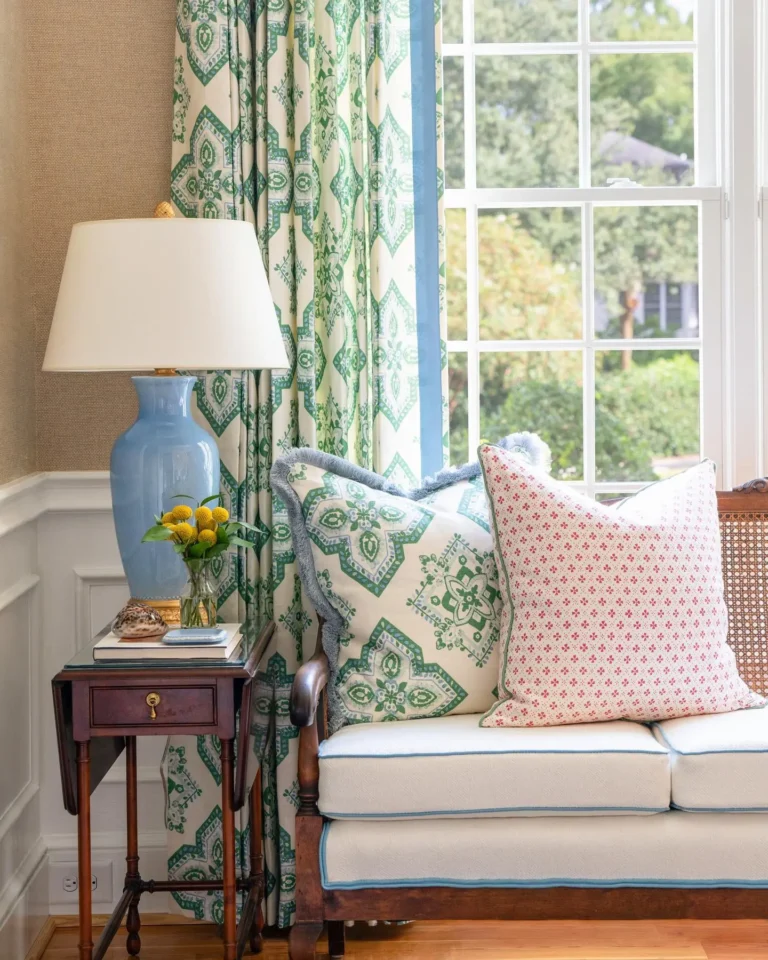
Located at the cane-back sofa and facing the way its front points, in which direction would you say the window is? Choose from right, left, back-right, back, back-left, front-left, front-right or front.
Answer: back

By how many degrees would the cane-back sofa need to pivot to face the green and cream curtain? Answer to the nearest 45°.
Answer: approximately 135° to its right

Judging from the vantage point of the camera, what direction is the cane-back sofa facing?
facing the viewer
